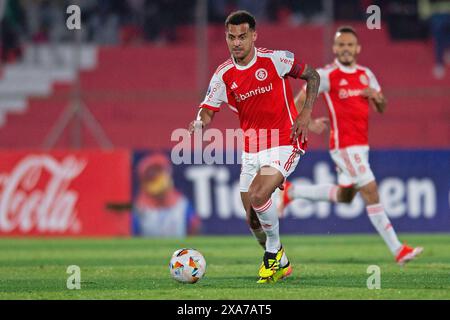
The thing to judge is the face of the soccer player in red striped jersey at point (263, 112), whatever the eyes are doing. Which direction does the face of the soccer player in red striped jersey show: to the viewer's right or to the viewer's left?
to the viewer's left

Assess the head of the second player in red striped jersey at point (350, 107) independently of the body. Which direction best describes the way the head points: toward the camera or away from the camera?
toward the camera

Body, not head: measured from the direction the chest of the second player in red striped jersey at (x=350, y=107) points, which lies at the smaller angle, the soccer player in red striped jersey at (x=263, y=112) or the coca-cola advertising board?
the soccer player in red striped jersey

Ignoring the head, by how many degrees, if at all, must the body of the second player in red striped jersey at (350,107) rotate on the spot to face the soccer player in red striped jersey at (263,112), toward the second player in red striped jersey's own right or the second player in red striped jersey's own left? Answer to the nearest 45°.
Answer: approximately 45° to the second player in red striped jersey's own right

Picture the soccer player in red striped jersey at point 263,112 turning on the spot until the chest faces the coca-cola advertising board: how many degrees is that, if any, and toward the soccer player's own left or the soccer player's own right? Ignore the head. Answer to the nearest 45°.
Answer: approximately 90° to the soccer player's own right

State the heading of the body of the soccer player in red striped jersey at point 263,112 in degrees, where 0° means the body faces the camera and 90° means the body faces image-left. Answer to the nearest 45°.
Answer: approximately 45°

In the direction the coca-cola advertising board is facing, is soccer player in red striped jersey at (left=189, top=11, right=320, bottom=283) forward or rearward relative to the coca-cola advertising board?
forward

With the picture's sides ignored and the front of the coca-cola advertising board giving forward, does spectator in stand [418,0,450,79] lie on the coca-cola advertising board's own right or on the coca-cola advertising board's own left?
on the coca-cola advertising board's own left

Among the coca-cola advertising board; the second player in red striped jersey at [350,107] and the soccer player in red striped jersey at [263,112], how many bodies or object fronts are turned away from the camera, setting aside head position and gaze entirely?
0

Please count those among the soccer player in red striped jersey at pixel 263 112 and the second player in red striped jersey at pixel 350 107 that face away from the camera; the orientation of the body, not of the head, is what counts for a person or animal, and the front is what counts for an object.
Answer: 0

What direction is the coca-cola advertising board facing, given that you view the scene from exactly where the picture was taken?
facing the viewer

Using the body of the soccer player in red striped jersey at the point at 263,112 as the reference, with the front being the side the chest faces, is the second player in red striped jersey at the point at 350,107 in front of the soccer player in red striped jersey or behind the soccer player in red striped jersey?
behind
